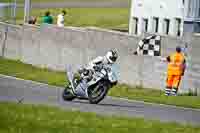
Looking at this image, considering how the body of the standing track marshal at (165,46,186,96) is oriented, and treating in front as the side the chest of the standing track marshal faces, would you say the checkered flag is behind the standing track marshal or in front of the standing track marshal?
in front
